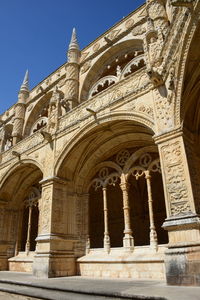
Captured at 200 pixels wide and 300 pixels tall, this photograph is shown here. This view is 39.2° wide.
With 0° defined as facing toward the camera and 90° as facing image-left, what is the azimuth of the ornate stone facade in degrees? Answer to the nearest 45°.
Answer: approximately 45°
